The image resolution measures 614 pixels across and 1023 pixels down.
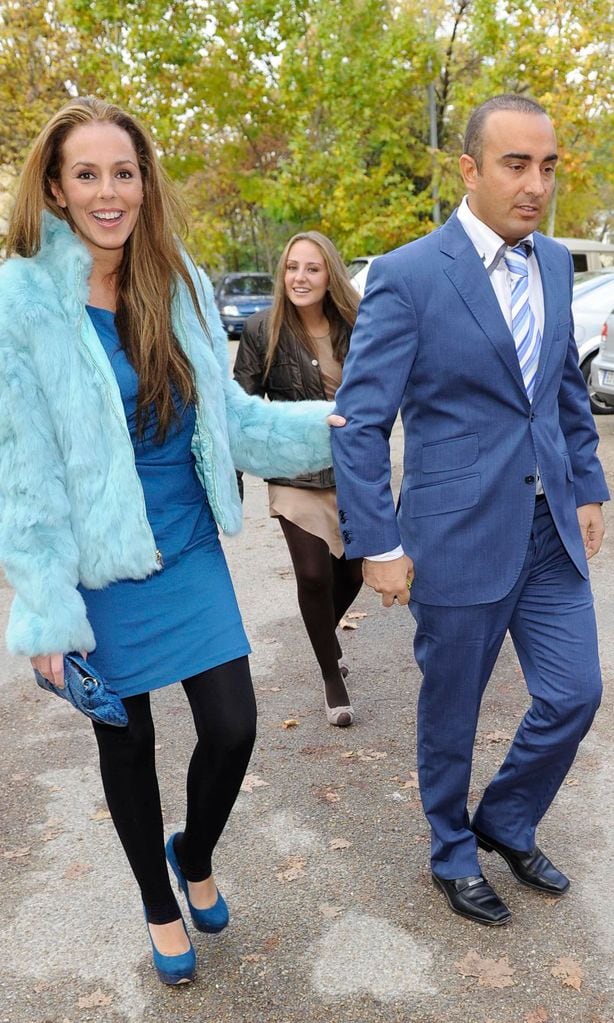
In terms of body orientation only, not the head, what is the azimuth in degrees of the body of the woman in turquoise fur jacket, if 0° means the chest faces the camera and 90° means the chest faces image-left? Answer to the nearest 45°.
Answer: approximately 315°

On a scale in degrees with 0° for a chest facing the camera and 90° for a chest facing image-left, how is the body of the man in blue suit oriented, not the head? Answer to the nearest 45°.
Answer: approximately 315°

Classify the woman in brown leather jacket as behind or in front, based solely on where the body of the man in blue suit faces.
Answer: behind

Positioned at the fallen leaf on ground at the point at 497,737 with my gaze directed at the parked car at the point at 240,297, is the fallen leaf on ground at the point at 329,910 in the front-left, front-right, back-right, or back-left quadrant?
back-left

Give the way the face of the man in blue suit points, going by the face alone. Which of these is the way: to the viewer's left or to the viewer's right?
to the viewer's right

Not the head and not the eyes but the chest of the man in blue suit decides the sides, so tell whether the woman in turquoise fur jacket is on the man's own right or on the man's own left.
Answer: on the man's own right
